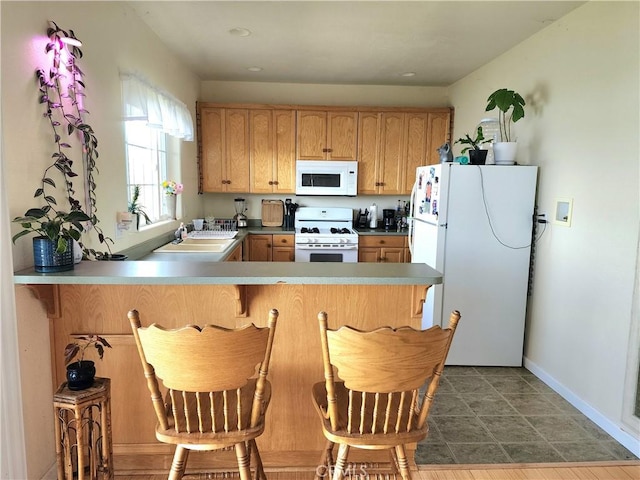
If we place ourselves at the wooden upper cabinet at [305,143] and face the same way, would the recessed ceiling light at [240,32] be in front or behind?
in front

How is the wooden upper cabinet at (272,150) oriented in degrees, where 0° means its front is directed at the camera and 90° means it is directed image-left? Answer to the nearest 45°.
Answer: approximately 0°

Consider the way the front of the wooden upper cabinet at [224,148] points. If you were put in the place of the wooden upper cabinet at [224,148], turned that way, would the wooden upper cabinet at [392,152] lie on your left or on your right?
on your left

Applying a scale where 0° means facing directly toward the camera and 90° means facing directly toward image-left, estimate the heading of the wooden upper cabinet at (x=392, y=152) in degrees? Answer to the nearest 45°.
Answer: approximately 0°

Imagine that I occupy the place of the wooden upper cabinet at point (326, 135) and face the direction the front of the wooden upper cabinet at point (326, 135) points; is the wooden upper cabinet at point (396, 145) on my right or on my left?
on my left

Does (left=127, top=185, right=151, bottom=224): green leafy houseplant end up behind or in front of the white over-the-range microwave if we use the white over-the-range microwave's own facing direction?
in front

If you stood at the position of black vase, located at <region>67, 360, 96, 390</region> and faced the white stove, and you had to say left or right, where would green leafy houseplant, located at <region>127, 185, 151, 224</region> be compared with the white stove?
left
